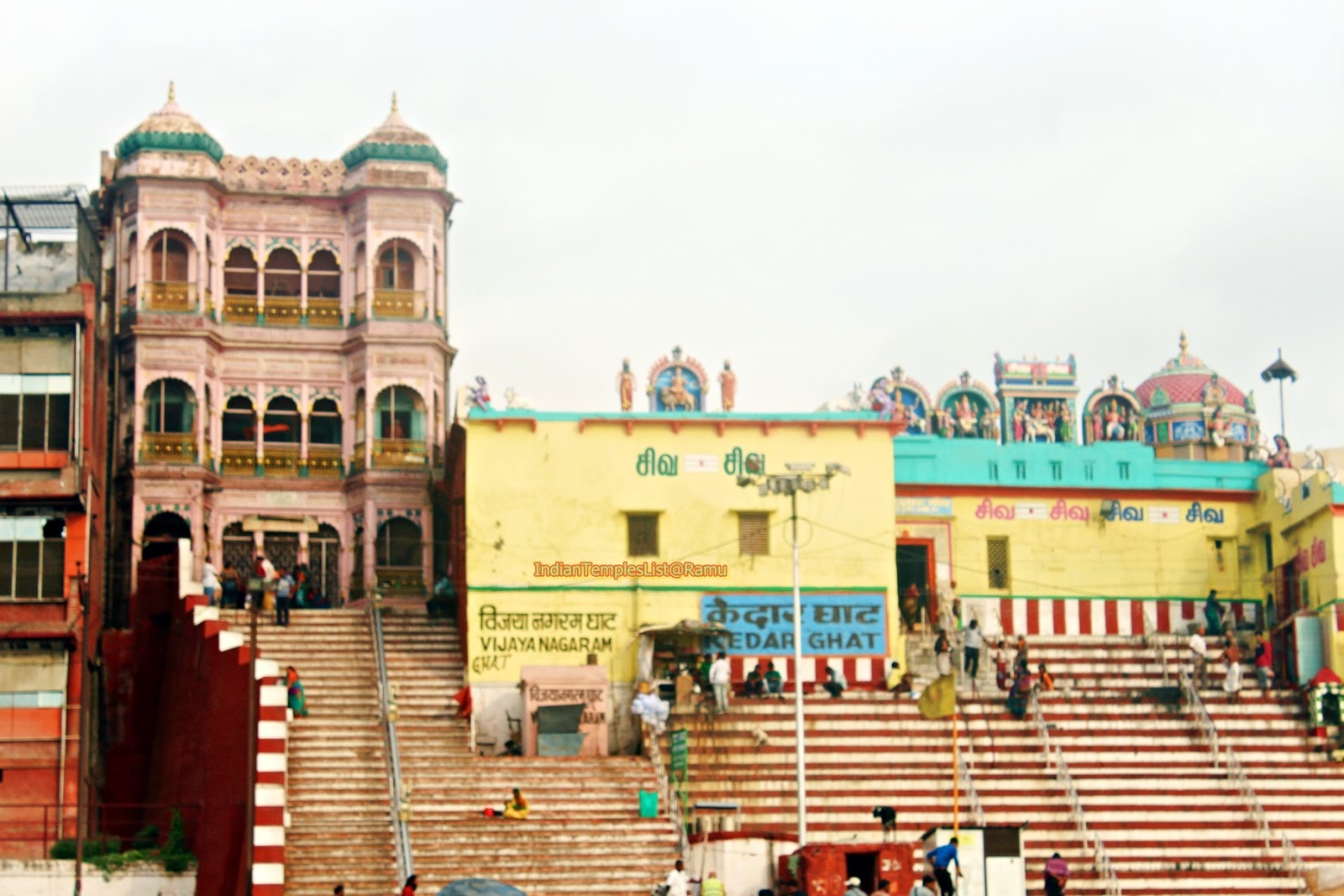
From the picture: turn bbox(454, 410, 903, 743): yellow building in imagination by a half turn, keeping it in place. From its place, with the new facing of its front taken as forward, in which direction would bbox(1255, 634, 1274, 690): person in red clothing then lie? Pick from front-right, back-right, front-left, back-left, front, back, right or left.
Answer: right

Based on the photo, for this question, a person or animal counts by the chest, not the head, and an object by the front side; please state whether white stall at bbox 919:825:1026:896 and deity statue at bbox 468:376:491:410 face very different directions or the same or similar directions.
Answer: same or similar directions

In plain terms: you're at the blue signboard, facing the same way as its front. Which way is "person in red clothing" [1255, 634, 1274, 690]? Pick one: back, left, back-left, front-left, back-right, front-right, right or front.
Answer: left

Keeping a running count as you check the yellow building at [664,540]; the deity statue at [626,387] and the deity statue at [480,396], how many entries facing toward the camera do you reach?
3

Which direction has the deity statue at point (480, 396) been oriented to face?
toward the camera

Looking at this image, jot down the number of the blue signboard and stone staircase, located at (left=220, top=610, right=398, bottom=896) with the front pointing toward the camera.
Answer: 2

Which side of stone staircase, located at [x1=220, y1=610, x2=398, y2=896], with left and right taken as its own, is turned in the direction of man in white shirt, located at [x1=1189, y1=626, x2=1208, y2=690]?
left

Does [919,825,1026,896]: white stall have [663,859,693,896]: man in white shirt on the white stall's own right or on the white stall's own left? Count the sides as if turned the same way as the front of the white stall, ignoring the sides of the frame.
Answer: on the white stall's own right

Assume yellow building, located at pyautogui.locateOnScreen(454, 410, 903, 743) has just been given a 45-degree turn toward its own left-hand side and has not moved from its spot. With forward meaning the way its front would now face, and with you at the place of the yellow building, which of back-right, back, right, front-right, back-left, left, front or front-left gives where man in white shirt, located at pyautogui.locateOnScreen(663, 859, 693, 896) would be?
front-right

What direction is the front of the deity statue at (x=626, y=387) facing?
toward the camera

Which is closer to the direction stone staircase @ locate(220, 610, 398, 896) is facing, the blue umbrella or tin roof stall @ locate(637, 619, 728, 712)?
the blue umbrella

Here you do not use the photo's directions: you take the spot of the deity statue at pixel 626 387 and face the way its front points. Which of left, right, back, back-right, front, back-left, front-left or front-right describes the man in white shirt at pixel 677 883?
front

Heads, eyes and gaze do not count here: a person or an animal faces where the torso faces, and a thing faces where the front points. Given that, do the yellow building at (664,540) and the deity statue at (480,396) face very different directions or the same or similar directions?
same or similar directions

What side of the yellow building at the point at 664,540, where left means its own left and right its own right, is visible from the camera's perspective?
front

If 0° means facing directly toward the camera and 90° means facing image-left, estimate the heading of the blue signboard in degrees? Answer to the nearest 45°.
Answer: approximately 0°

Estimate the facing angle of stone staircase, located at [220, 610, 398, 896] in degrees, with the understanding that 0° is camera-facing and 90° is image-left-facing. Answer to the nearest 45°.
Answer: approximately 0°

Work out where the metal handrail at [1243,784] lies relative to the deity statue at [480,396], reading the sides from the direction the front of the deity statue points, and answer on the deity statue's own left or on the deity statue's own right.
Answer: on the deity statue's own left
